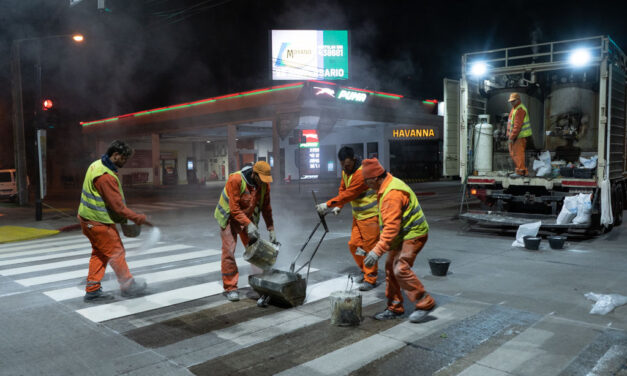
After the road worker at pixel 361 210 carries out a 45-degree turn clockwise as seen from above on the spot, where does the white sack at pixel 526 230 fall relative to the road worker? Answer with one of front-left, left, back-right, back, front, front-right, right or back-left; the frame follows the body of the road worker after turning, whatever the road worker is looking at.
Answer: back-right

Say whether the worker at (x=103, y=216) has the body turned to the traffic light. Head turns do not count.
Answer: no

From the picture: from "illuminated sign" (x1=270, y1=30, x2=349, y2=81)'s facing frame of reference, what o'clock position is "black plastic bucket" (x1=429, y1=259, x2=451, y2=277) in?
The black plastic bucket is roughly at 12 o'clock from the illuminated sign.

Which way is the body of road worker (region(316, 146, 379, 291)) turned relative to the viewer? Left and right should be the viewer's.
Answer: facing the viewer and to the left of the viewer

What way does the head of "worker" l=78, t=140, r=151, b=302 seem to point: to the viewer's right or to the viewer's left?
to the viewer's right

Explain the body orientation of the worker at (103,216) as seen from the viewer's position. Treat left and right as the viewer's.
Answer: facing to the right of the viewer

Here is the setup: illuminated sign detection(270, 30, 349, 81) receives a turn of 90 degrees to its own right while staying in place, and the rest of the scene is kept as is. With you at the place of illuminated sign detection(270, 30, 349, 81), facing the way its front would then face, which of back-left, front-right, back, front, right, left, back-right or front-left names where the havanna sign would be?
back

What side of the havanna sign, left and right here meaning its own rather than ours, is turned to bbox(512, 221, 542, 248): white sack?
front

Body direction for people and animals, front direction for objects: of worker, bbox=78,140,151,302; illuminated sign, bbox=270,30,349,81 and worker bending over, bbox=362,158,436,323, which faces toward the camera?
the illuminated sign

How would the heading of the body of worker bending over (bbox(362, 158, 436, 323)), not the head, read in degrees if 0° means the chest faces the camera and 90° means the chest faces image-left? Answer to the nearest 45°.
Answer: approximately 90°

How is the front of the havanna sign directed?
toward the camera

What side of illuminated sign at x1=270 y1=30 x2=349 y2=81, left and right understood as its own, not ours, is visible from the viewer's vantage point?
front

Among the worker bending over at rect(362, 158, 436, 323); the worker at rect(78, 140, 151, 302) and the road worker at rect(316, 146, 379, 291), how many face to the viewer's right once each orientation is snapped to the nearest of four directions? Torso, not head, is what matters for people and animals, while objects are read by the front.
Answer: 1

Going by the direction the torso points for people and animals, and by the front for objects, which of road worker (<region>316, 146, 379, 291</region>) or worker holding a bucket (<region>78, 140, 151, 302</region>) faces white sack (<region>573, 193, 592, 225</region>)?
the worker holding a bucket

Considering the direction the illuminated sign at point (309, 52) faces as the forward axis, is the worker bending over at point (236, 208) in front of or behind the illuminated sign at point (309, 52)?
in front
